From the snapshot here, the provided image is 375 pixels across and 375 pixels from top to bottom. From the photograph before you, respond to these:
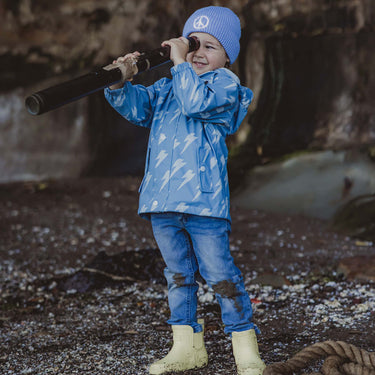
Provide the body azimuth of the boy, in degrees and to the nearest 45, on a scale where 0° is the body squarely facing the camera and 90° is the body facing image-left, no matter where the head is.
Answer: approximately 45°
